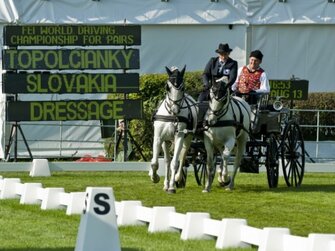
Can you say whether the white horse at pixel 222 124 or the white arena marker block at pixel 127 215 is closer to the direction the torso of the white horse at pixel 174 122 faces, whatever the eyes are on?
the white arena marker block

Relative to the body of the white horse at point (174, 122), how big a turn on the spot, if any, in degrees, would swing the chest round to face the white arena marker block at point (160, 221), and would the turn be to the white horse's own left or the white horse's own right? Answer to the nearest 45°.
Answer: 0° — it already faces it

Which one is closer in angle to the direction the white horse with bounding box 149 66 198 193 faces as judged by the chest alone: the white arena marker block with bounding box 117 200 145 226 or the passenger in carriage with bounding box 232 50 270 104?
the white arena marker block

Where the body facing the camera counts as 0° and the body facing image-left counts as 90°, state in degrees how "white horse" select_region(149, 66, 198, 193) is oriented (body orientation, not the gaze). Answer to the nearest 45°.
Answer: approximately 0°

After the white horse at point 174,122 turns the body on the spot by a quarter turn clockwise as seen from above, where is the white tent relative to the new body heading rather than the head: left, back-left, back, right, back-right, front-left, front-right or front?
right

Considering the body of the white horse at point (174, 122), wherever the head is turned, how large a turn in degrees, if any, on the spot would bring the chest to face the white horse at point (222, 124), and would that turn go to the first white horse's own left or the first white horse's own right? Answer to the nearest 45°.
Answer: approximately 90° to the first white horse's own left

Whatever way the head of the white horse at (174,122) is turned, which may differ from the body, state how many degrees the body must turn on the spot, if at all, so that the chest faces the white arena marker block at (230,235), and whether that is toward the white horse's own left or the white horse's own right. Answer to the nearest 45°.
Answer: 0° — it already faces it

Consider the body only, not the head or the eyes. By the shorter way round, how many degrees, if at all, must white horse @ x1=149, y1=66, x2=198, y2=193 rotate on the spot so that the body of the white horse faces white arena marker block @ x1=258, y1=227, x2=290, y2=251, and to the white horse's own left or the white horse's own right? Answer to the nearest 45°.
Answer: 0° — it already faces it

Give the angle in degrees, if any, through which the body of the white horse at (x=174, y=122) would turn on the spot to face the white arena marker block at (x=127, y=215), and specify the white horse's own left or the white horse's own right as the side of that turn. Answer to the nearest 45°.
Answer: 0° — it already faces it
